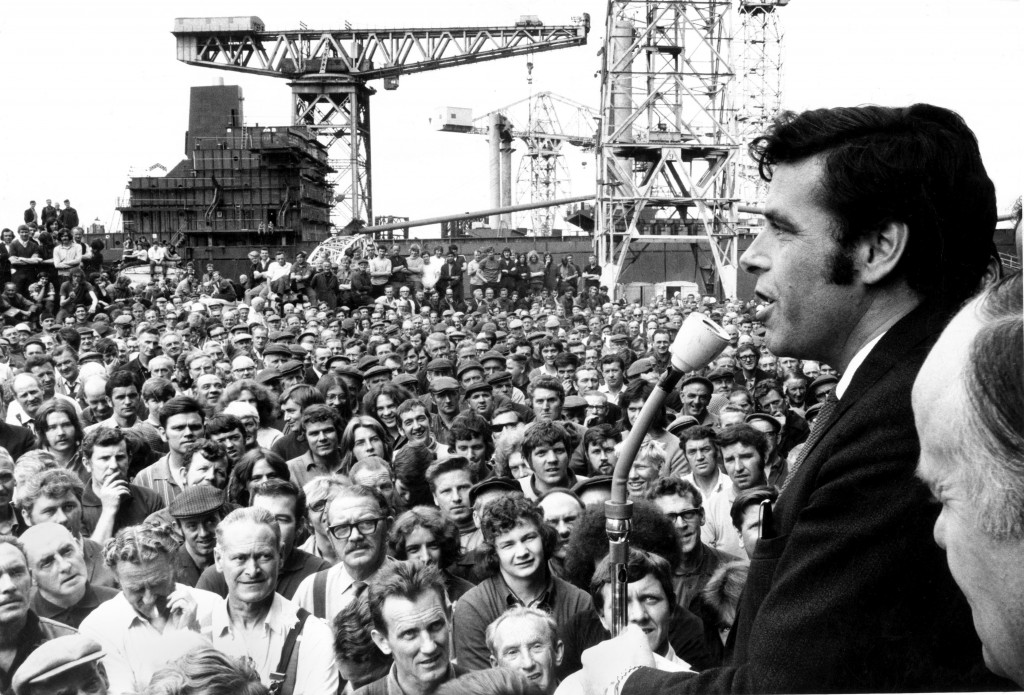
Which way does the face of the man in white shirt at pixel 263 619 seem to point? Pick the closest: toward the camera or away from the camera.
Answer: toward the camera

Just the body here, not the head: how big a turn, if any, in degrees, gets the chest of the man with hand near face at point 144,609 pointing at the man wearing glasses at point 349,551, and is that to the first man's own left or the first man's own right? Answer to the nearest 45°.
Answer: approximately 90° to the first man's own left

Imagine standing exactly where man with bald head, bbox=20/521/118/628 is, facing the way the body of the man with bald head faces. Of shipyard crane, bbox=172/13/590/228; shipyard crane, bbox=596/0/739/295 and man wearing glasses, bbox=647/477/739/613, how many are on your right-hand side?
0

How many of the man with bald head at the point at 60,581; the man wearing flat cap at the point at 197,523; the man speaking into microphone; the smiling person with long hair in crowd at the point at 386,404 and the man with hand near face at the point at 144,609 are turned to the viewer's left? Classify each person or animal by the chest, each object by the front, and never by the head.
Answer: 1

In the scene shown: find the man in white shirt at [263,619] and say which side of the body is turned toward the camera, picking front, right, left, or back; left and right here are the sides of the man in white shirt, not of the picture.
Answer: front

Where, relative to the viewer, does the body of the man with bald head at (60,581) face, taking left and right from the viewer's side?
facing the viewer and to the right of the viewer

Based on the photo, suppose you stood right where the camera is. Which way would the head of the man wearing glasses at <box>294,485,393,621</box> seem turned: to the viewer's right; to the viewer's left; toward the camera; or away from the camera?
toward the camera

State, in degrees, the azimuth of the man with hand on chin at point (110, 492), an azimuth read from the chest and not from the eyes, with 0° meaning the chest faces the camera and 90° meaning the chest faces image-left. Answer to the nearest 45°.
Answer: approximately 315°

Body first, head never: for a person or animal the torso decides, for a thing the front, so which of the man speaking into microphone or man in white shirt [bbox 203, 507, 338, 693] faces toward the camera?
the man in white shirt

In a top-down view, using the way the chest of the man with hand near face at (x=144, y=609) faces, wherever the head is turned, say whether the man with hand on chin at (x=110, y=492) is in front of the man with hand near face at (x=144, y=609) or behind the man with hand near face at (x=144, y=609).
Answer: behind

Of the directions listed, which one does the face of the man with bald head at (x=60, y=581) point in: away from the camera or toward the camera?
toward the camera

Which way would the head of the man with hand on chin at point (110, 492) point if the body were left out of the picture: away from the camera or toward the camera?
toward the camera

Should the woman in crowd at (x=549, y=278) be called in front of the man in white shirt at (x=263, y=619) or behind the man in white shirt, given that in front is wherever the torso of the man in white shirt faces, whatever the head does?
behind

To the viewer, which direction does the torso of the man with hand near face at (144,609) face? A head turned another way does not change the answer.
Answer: toward the camera

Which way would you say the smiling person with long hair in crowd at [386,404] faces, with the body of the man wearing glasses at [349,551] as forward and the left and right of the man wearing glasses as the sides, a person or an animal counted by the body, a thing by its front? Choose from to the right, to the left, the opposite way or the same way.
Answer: the same way

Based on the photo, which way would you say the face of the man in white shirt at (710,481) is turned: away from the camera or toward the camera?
toward the camera

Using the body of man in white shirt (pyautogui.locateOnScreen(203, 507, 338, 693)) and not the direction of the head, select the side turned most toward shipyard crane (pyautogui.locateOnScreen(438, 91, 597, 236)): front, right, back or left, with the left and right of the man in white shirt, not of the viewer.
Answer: back

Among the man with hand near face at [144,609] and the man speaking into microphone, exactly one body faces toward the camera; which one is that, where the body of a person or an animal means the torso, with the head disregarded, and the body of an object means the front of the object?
the man with hand near face
